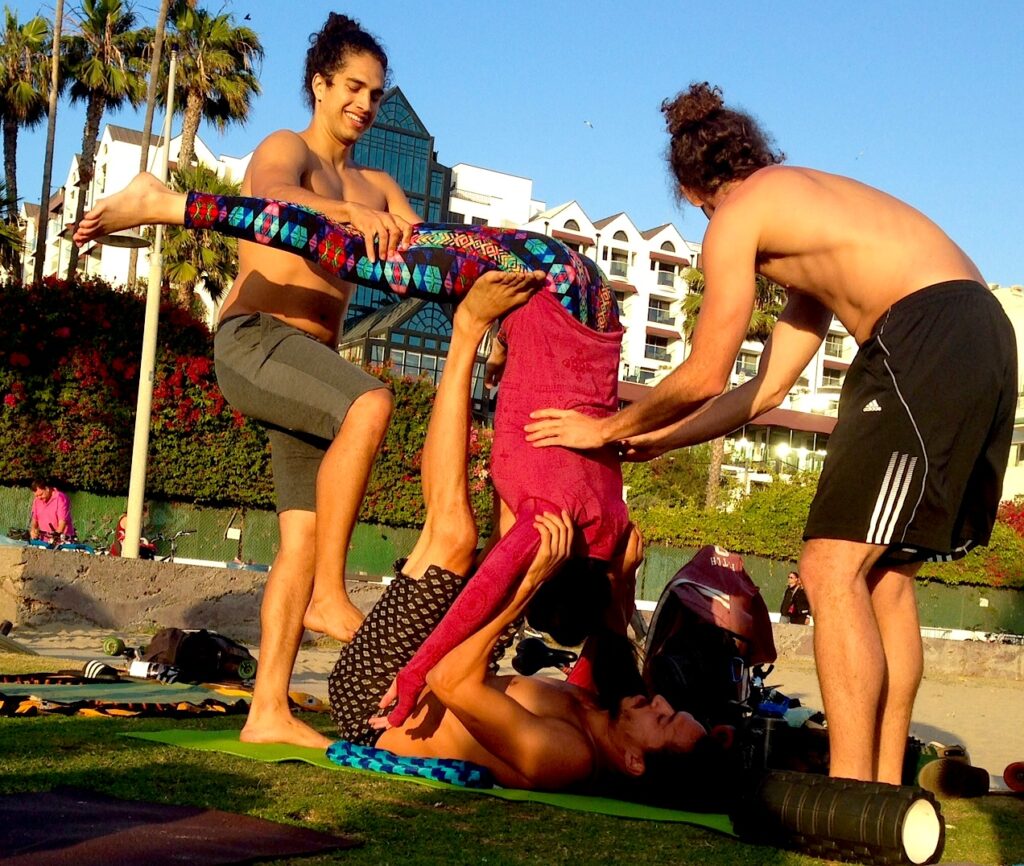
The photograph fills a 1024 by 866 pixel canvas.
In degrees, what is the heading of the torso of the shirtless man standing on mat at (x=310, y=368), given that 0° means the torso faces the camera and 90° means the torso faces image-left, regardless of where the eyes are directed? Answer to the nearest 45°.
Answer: approximately 315°

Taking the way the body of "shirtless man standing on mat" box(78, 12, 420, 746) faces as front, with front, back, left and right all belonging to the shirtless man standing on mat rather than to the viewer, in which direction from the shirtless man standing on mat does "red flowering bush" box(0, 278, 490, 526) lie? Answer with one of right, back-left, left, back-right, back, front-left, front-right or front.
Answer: back-left

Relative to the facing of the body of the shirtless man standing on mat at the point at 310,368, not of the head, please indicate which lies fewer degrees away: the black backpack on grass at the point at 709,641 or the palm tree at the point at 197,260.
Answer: the black backpack on grass

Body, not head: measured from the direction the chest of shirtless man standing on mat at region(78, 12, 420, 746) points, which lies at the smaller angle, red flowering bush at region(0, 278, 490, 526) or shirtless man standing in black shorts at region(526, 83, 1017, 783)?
the shirtless man standing in black shorts

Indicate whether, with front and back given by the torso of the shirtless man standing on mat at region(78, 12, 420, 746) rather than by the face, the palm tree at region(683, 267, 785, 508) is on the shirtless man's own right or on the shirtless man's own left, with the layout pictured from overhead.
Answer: on the shirtless man's own left

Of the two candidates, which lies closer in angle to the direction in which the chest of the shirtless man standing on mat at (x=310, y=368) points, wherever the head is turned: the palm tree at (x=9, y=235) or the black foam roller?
the black foam roller

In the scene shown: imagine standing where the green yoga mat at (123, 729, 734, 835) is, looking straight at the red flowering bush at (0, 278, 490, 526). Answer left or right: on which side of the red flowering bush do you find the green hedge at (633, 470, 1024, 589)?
right

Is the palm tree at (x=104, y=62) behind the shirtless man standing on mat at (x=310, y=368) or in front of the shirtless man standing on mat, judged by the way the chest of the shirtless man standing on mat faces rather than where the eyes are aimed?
behind

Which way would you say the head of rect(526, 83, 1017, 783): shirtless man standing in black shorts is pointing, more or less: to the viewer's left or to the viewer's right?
to the viewer's left

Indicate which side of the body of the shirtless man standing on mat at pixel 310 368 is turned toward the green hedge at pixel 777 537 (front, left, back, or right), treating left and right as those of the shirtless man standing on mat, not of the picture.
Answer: left

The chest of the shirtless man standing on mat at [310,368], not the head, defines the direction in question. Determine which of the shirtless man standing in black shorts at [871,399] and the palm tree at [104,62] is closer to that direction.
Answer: the shirtless man standing in black shorts

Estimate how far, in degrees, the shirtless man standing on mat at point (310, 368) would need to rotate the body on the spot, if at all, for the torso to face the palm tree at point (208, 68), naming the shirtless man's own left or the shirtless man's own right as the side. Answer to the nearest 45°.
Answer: approximately 135° to the shirtless man's own left
